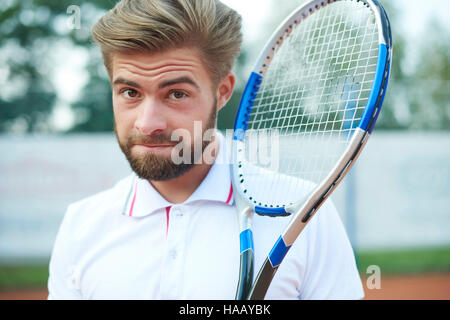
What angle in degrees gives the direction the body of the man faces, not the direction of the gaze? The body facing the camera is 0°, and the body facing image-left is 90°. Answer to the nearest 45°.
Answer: approximately 45°

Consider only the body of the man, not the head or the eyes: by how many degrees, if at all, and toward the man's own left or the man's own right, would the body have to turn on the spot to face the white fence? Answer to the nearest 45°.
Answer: approximately 135° to the man's own right
